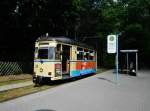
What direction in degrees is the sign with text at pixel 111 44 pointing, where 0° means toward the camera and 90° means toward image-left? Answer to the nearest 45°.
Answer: approximately 0°

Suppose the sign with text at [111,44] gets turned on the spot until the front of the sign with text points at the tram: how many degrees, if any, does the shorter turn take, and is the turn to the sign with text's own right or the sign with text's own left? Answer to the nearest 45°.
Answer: approximately 90° to the sign with text's own right
